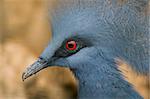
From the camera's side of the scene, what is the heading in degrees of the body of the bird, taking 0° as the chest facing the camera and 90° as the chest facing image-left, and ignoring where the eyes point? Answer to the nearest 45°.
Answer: approximately 90°
